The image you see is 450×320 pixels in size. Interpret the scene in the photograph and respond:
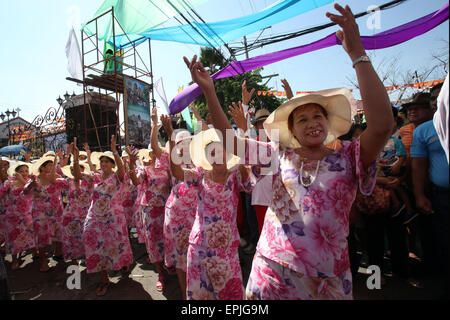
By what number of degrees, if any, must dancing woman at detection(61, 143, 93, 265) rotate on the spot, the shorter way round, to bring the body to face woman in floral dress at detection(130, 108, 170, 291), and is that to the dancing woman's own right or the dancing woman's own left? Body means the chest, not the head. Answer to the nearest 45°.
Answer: approximately 45° to the dancing woman's own left

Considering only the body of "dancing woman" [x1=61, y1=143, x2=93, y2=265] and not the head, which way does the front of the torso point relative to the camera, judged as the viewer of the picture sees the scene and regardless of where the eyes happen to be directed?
toward the camera

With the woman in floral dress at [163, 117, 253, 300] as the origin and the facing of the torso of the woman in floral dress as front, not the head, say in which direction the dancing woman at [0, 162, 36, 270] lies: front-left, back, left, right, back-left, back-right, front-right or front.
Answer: back-right

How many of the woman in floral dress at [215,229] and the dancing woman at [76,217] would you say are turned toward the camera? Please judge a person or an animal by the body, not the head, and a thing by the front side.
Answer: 2

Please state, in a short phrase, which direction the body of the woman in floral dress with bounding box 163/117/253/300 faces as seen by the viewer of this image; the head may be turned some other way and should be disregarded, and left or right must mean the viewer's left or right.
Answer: facing the viewer

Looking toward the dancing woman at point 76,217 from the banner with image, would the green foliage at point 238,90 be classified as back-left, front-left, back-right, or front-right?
back-left

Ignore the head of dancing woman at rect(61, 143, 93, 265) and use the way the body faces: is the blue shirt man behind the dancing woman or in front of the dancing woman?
in front

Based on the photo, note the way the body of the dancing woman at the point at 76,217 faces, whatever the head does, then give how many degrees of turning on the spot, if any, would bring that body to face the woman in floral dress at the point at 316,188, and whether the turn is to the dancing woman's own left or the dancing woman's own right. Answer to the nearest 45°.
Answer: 0° — they already face them

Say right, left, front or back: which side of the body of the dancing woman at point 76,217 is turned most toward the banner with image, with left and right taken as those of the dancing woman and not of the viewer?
back
